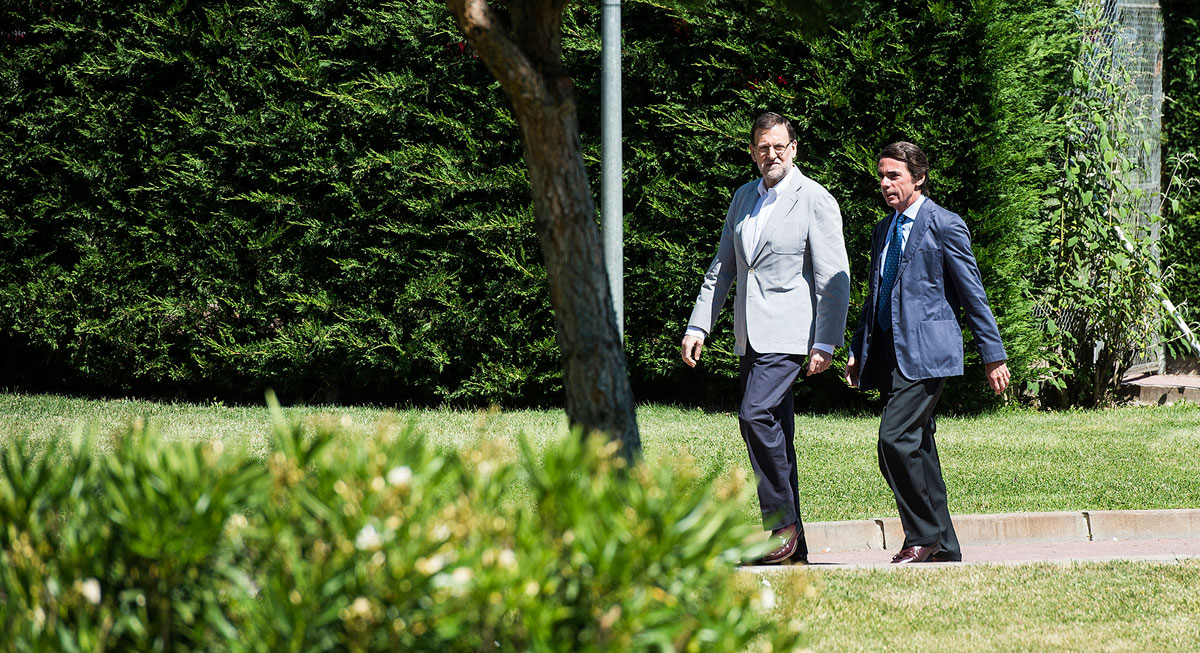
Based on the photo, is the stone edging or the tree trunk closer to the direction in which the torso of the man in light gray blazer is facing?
the tree trunk

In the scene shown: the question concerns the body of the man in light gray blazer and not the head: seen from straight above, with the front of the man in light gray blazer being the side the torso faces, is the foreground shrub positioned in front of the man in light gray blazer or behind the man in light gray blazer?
in front

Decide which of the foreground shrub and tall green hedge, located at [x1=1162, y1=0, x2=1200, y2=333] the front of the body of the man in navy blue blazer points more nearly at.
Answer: the foreground shrub

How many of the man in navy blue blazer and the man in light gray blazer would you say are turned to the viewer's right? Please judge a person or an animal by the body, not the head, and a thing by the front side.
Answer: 0

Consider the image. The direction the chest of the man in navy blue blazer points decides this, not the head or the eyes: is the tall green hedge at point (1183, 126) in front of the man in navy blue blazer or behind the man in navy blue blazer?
behind

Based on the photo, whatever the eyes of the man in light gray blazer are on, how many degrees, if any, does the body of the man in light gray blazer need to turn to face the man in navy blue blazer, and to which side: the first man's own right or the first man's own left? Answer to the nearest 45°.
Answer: approximately 135° to the first man's own left

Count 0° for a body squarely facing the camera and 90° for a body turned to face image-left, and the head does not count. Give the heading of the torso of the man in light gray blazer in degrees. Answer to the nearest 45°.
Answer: approximately 45°

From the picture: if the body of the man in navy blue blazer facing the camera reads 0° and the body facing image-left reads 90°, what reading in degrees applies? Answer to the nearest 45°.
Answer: approximately 45°

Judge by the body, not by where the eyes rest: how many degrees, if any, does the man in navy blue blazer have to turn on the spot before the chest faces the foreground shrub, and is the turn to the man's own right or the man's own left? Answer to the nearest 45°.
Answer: approximately 45° to the man's own left
